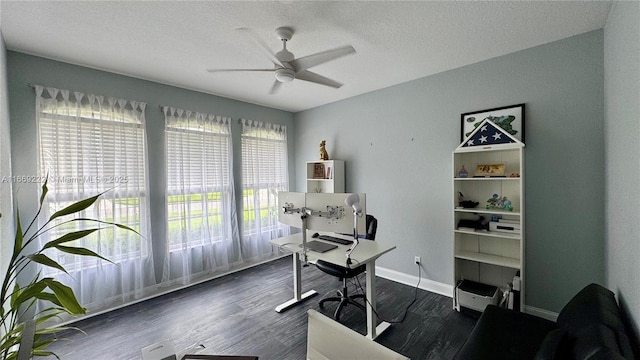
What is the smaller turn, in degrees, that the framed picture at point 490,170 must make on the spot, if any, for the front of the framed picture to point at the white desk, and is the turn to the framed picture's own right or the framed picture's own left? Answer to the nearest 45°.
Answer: approximately 45° to the framed picture's own right

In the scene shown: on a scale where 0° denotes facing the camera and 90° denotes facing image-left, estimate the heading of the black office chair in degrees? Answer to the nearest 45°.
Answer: approximately 45°

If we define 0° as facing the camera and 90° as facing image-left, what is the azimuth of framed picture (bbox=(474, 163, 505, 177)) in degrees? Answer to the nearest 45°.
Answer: approximately 0°

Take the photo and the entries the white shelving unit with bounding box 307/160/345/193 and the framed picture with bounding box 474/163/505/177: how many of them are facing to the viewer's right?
0

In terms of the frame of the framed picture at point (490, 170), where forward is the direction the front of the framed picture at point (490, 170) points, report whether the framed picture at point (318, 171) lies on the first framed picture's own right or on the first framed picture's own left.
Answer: on the first framed picture's own right

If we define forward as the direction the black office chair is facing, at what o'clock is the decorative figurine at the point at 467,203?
The decorative figurine is roughly at 7 o'clock from the black office chair.

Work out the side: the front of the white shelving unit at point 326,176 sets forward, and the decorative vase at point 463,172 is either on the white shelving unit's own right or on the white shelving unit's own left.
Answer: on the white shelving unit's own left

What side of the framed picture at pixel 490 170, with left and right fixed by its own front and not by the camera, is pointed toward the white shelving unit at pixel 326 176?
right
